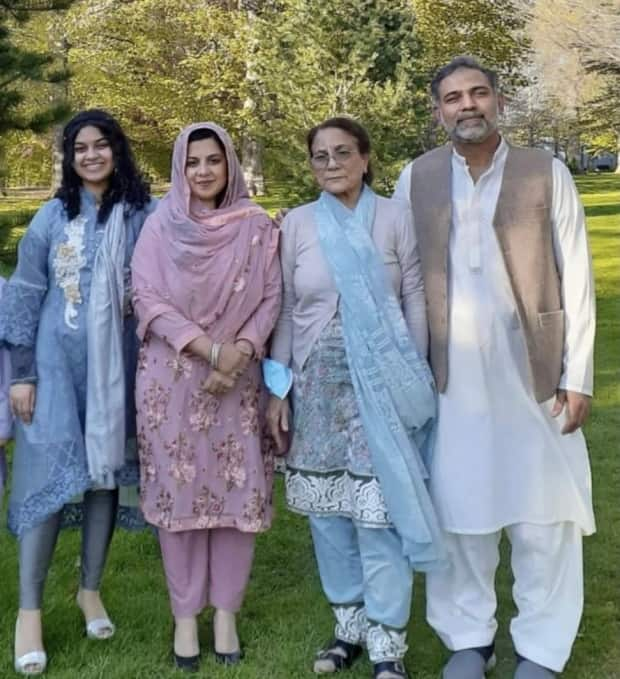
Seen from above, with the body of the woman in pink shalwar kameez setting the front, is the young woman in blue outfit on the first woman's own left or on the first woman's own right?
on the first woman's own right

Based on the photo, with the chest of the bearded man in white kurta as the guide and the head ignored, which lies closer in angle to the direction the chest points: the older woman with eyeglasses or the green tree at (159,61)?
the older woman with eyeglasses

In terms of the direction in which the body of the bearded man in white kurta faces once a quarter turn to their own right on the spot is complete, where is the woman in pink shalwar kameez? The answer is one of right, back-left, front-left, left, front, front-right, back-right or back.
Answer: front

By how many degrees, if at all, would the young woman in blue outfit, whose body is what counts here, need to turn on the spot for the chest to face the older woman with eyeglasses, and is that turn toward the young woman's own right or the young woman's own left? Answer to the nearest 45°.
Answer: approximately 90° to the young woman's own left

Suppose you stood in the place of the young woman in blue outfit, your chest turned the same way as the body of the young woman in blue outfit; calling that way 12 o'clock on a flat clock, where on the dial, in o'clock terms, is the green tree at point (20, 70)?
The green tree is roughly at 6 o'clock from the young woman in blue outfit.

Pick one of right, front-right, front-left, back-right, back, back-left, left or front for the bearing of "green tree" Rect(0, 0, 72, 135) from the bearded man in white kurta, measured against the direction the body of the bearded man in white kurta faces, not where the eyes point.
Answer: back-right

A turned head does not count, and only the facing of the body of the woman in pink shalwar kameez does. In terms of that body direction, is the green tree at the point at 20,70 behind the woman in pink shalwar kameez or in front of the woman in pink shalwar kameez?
behind

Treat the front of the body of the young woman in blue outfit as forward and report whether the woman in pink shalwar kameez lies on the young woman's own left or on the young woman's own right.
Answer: on the young woman's own left

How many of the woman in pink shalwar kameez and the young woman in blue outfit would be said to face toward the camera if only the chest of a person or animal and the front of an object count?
2

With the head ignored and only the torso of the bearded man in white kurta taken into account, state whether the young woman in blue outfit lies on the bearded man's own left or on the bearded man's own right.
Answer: on the bearded man's own right

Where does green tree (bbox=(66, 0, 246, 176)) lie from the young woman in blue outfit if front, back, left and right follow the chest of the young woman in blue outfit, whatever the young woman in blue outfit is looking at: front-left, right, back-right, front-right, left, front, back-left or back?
back

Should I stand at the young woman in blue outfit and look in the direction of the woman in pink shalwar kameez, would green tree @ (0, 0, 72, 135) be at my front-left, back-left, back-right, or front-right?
back-left

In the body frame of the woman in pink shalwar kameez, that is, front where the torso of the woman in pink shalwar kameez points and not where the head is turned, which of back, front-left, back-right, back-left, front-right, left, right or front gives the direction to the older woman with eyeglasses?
left
